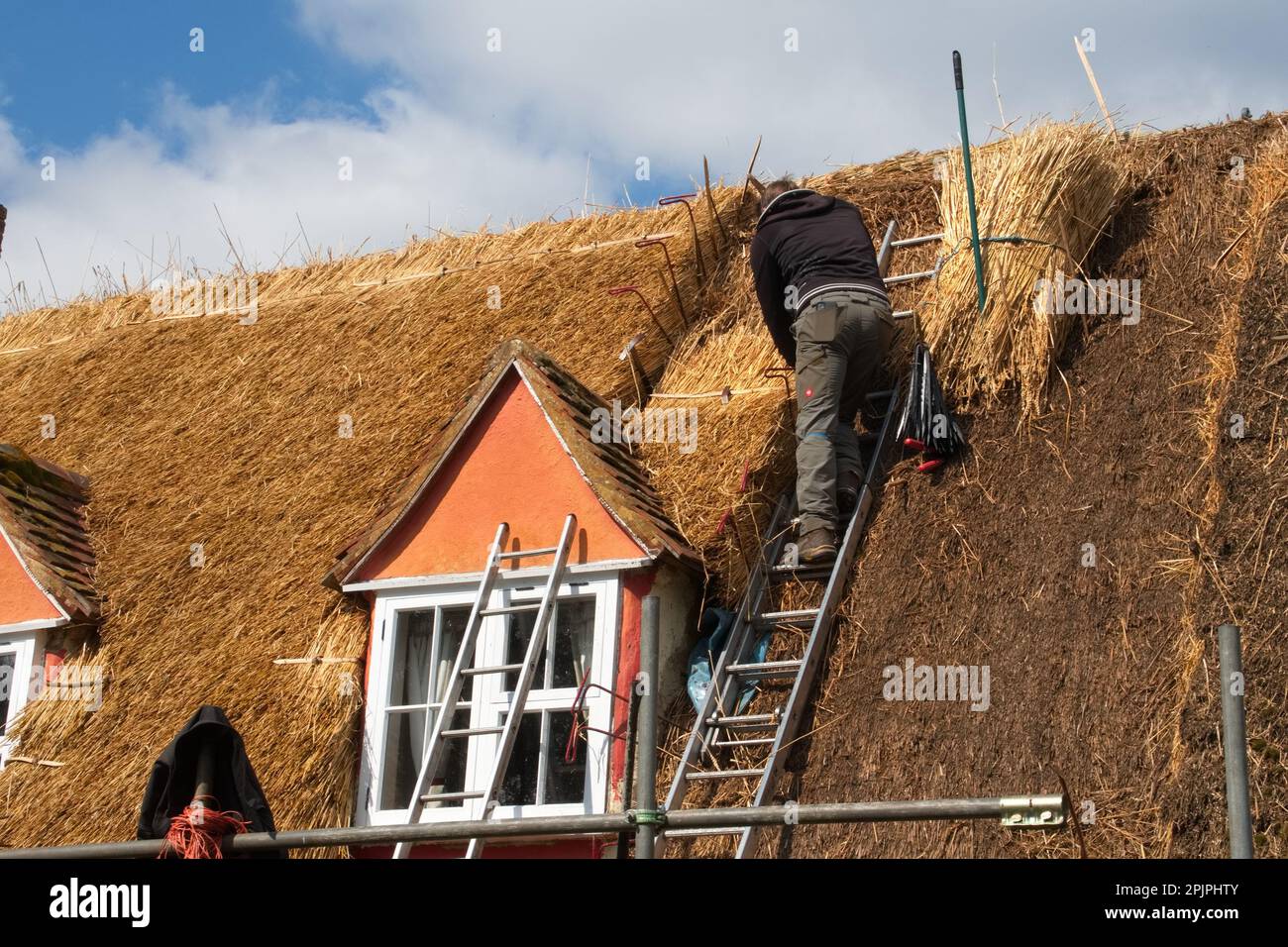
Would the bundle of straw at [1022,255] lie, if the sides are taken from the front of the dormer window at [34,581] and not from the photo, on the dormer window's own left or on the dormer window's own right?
on the dormer window's own left

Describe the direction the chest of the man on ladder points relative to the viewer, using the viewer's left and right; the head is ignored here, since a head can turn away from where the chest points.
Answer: facing away from the viewer and to the left of the viewer

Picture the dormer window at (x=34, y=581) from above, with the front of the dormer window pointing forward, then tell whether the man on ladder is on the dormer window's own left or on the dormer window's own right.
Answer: on the dormer window's own left
